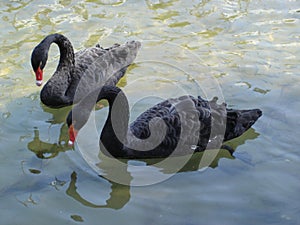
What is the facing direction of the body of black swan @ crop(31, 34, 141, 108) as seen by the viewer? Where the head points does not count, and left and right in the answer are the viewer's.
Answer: facing the viewer and to the left of the viewer
